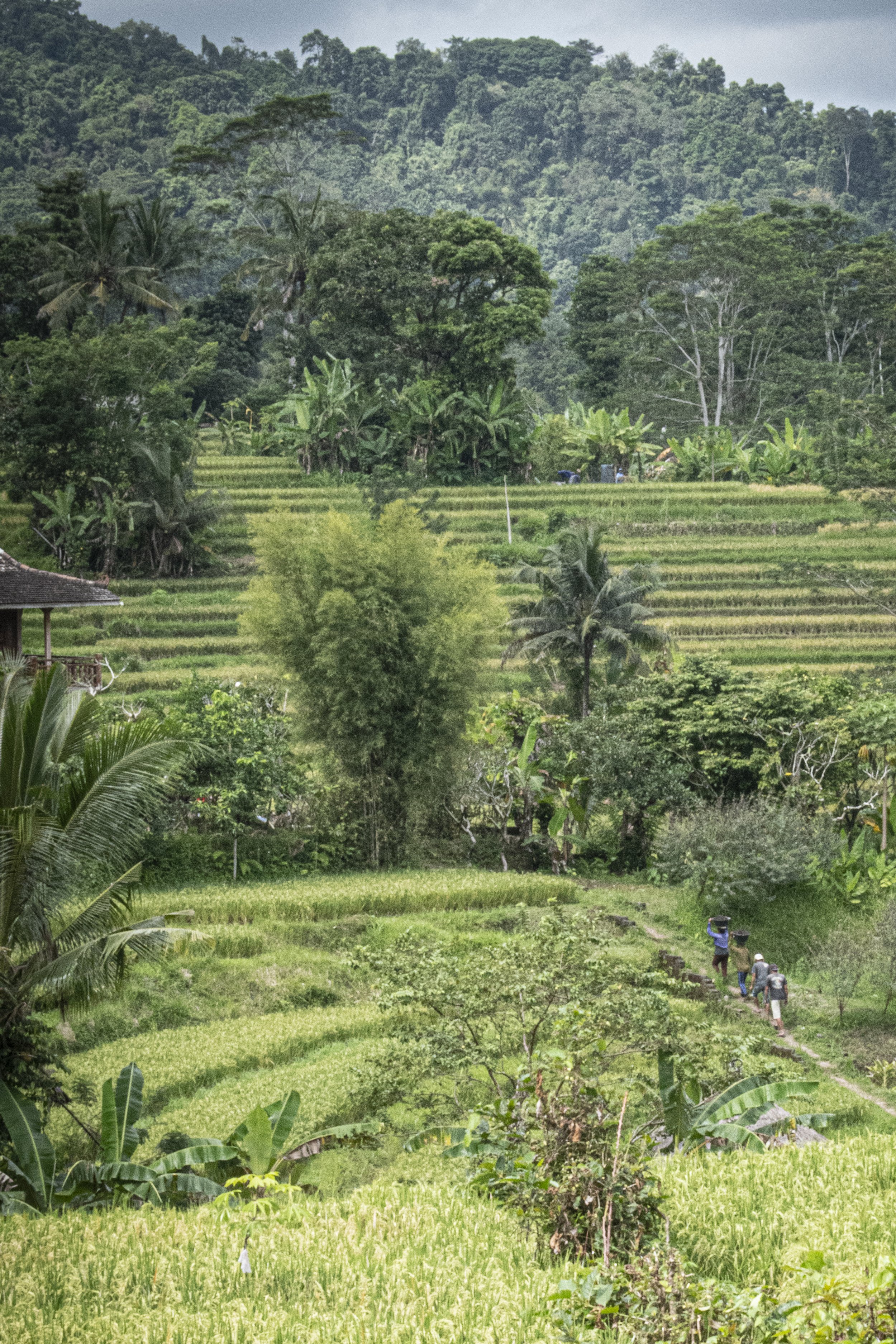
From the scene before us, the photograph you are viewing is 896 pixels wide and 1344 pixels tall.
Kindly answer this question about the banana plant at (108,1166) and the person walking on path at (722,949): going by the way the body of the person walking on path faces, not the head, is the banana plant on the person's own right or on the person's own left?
on the person's own left

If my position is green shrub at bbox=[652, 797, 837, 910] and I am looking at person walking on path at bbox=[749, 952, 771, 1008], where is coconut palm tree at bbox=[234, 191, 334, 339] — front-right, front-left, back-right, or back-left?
back-right

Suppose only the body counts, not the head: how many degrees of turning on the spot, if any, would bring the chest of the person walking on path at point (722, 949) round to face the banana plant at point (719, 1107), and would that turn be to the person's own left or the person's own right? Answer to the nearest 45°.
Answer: approximately 135° to the person's own left

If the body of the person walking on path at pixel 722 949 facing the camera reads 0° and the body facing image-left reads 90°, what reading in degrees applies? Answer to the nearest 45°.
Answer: approximately 135°

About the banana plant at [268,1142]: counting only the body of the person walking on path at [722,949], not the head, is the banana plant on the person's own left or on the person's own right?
on the person's own left

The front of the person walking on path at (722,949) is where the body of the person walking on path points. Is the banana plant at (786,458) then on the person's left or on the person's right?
on the person's right

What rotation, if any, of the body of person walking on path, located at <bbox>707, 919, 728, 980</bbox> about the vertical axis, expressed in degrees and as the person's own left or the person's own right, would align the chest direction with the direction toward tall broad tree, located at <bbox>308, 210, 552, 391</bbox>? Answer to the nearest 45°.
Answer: approximately 45° to the person's own right
